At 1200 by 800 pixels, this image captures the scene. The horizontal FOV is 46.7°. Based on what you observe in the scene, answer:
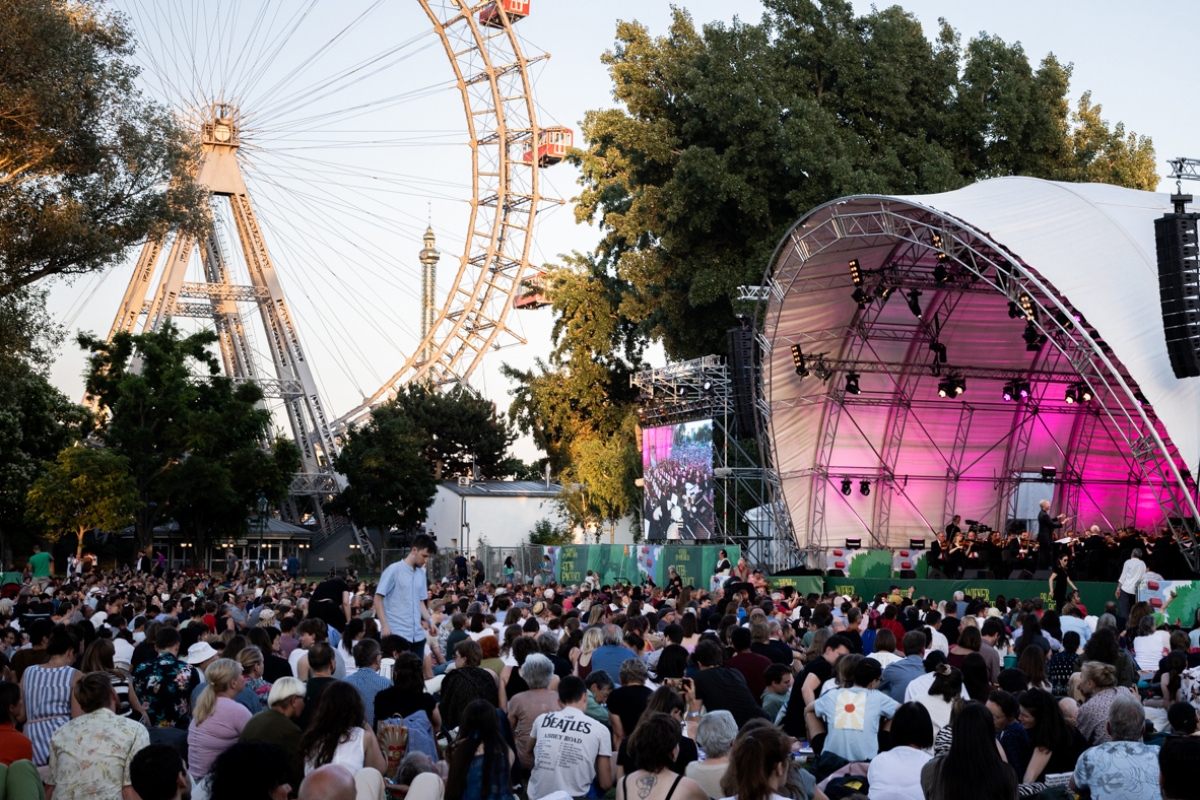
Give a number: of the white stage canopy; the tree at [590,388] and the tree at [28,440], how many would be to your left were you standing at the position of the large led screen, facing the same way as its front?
1

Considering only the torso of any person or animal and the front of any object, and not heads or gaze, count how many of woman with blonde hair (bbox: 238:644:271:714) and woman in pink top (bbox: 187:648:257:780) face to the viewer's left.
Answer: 0

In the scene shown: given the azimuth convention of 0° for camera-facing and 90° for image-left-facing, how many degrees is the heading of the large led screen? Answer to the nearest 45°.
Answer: approximately 45°

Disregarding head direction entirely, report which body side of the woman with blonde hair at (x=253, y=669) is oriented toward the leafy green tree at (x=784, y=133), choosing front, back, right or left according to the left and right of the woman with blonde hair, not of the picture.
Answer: front

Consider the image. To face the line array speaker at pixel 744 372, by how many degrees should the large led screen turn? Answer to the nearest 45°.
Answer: approximately 45° to its left

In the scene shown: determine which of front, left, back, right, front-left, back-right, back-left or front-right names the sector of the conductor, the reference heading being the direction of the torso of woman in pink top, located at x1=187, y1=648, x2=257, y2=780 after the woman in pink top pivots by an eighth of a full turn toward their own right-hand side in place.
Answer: front-left

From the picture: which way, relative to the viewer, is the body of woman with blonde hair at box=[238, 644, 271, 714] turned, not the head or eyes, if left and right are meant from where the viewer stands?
facing away from the viewer and to the right of the viewer

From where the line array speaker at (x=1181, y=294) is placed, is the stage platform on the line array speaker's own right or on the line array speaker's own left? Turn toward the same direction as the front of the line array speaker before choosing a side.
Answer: on the line array speaker's own right

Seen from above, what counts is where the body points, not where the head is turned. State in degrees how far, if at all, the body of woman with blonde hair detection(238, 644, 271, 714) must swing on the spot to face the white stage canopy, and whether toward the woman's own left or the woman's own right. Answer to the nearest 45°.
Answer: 0° — they already face it

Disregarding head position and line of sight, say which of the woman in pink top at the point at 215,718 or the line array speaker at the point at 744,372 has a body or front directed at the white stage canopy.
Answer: the woman in pink top

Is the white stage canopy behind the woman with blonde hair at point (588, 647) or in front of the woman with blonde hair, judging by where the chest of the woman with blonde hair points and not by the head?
in front

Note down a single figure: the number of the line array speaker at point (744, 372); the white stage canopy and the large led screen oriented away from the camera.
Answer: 0

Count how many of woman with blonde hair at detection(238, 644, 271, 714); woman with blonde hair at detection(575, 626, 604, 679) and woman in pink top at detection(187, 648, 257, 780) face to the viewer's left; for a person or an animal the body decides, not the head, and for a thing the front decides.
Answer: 0

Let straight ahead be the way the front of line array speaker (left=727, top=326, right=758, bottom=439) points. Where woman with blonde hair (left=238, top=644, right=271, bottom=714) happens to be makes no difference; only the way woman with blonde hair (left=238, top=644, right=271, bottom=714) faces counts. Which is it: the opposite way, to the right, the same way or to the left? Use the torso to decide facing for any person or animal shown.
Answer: the opposite way

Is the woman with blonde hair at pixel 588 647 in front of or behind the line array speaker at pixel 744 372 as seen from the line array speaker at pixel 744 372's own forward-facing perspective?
in front

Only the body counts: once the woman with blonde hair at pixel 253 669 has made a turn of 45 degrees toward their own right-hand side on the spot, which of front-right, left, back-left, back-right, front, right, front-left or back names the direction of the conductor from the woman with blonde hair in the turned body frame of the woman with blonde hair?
front-left

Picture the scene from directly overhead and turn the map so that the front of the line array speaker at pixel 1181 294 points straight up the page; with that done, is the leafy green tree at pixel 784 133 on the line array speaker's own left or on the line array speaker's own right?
on the line array speaker's own right

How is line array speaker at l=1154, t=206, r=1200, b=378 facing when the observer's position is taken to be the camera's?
facing the viewer and to the left of the viewer
